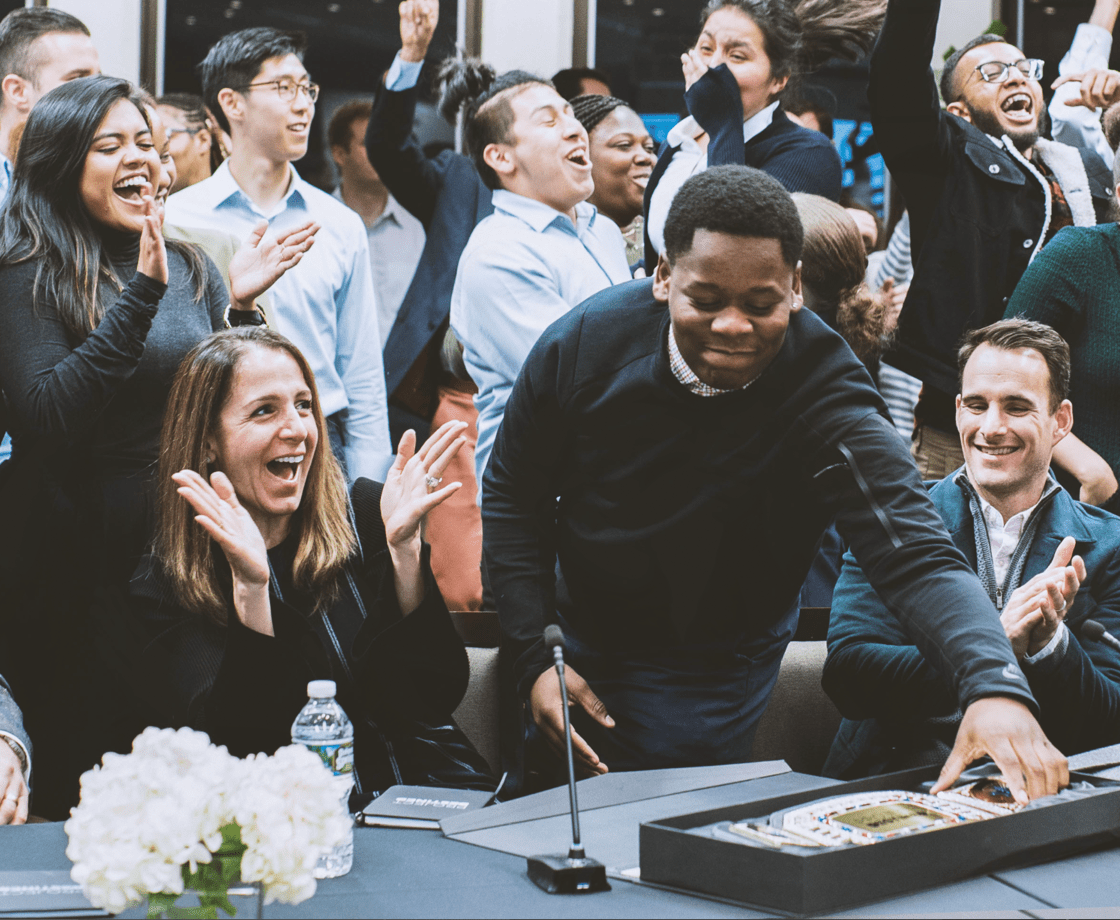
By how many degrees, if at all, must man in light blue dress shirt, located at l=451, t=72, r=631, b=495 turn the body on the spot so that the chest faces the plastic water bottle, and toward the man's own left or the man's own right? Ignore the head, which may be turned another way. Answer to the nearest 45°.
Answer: approximately 45° to the man's own right

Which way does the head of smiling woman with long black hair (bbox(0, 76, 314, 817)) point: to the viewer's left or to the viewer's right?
to the viewer's right

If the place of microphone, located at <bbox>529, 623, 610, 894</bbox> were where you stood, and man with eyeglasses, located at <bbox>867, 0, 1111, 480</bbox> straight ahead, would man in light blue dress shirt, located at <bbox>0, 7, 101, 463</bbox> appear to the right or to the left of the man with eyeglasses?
left

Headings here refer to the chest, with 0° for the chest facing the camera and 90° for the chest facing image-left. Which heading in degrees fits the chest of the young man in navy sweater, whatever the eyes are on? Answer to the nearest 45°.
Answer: approximately 0°
